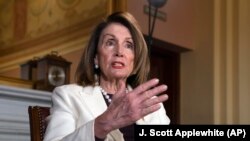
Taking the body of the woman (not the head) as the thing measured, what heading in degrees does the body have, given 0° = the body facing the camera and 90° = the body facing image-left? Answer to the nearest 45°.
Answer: approximately 315°

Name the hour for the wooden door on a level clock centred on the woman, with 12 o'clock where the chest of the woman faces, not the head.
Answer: The wooden door is roughly at 8 o'clock from the woman.
